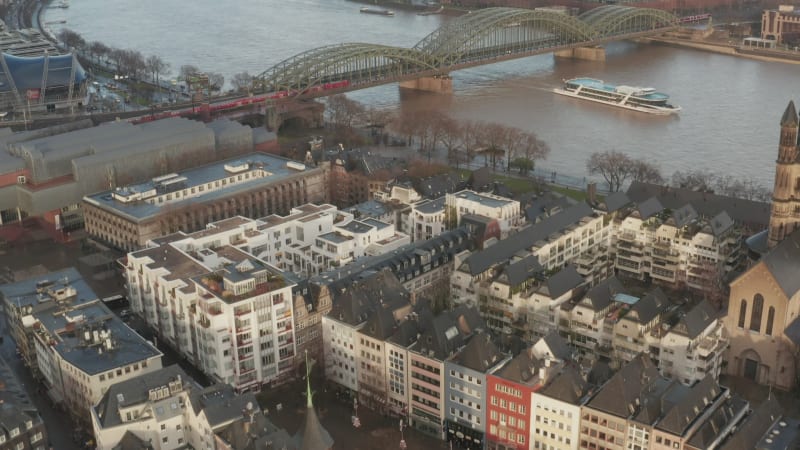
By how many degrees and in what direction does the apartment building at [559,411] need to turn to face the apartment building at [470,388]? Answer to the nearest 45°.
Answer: approximately 90° to its right

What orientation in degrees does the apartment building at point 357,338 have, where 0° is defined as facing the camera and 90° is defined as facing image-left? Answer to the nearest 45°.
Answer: approximately 45°

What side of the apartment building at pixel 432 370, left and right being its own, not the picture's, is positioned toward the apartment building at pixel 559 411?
left

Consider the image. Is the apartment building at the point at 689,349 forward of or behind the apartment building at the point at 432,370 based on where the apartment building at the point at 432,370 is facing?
behind

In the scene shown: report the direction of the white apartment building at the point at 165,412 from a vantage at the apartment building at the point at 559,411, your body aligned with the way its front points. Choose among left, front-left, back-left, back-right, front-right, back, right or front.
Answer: front-right

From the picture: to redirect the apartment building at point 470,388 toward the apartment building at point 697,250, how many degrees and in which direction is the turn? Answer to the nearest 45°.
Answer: approximately 180°

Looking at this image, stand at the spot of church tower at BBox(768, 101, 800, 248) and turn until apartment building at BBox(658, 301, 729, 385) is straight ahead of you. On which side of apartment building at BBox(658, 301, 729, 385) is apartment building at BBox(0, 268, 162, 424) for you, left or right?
right

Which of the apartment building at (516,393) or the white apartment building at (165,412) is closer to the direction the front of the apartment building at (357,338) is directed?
the white apartment building

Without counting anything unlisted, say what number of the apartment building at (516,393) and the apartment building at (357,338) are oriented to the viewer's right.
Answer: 0

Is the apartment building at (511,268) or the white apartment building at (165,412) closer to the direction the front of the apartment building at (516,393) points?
the white apartment building

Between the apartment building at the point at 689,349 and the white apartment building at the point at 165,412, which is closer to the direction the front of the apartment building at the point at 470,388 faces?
the white apartment building

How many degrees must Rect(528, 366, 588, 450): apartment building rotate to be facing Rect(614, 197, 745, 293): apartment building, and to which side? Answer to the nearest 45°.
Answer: approximately 135° to its right
